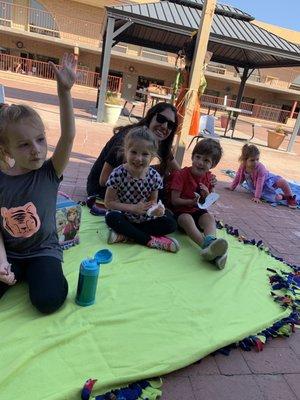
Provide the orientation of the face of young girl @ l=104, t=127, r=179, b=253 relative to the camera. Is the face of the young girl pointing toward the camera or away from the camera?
toward the camera

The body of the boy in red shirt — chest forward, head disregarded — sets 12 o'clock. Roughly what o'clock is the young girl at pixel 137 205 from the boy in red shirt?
The young girl is roughly at 3 o'clock from the boy in red shirt.

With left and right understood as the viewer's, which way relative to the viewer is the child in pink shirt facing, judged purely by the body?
facing the viewer and to the left of the viewer

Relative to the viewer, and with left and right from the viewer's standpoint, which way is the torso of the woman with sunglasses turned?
facing the viewer and to the right of the viewer

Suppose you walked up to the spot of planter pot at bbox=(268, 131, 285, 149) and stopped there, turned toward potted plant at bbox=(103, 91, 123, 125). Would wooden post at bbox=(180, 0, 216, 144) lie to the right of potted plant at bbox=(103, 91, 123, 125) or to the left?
left

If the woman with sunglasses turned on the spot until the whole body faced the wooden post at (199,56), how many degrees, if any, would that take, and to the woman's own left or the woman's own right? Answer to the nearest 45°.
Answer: approximately 135° to the woman's own left

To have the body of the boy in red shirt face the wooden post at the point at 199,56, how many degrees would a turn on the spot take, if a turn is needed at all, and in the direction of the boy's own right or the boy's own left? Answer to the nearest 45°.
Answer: approximately 135° to the boy's own left

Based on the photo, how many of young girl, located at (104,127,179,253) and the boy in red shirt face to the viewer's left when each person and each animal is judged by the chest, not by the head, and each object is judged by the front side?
0

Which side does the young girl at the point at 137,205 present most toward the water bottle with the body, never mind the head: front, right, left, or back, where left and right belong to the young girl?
front

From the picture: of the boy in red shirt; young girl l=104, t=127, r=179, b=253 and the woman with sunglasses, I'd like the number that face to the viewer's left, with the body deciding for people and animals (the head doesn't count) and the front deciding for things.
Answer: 0

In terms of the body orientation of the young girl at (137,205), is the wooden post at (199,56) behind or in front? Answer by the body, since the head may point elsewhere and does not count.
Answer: behind

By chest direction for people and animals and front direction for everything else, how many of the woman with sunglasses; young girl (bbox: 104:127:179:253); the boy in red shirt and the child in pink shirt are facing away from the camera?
0

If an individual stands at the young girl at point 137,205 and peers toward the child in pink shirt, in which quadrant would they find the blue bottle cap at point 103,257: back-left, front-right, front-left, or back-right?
back-right

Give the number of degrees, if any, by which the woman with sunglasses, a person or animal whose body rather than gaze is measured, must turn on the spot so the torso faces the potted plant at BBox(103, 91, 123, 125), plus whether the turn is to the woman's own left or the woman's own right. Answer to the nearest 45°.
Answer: approximately 135° to the woman's own left

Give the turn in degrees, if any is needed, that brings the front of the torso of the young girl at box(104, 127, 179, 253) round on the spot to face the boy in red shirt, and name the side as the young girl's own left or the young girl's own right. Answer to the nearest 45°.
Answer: approximately 135° to the young girl's own left

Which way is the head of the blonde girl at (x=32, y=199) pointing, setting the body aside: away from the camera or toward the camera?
toward the camera

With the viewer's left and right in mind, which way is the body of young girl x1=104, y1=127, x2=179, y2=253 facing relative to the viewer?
facing the viewer

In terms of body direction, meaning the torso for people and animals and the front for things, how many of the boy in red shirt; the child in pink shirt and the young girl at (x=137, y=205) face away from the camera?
0
